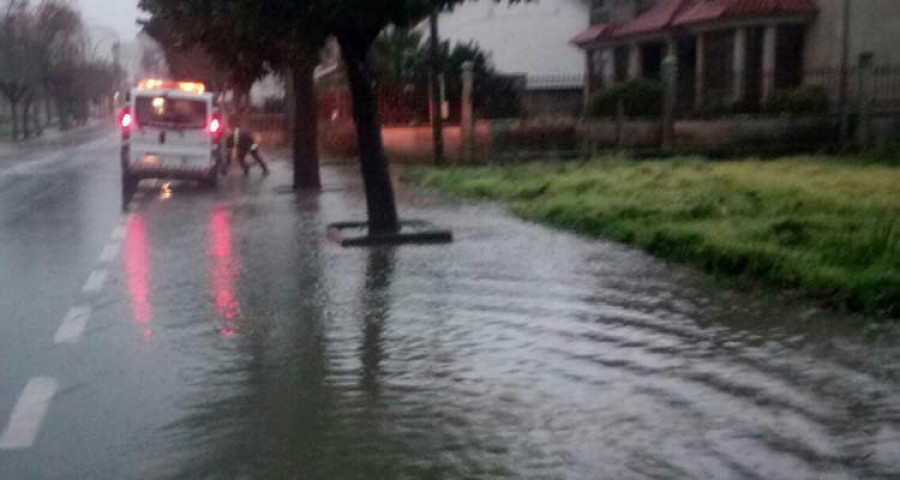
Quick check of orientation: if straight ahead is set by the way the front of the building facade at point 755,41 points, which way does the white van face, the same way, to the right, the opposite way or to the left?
to the right

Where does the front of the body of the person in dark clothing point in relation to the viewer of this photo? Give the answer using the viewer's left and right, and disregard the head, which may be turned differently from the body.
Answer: facing to the left of the viewer

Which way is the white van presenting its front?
away from the camera

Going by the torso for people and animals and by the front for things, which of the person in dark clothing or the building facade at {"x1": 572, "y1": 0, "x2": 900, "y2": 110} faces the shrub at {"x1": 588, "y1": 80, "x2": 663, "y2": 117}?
the building facade
